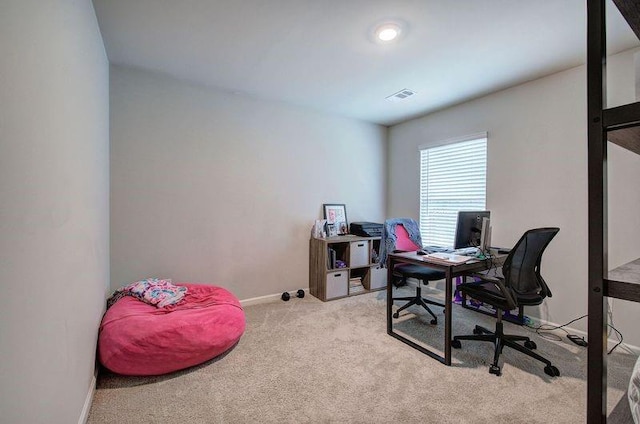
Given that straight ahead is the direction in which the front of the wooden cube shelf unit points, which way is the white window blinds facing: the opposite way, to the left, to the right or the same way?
to the right

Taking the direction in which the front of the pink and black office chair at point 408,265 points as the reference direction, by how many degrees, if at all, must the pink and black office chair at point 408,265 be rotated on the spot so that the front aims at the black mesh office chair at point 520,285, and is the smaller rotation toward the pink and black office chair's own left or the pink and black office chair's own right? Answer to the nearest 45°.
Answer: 0° — it already faces it

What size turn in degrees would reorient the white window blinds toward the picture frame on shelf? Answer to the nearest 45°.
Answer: approximately 45° to its right

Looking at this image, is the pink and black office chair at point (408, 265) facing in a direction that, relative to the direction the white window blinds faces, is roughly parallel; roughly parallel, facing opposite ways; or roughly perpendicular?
roughly perpendicular

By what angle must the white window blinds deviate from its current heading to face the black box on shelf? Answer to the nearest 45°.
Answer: approximately 45° to its right

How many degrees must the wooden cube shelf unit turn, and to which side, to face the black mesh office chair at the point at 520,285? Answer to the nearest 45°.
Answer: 0° — it already faces it

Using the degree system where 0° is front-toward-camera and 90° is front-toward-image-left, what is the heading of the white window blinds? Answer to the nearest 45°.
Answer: approximately 45°

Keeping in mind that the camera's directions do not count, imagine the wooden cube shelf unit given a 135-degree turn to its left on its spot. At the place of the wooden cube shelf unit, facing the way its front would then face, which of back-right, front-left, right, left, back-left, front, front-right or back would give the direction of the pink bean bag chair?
back-left
